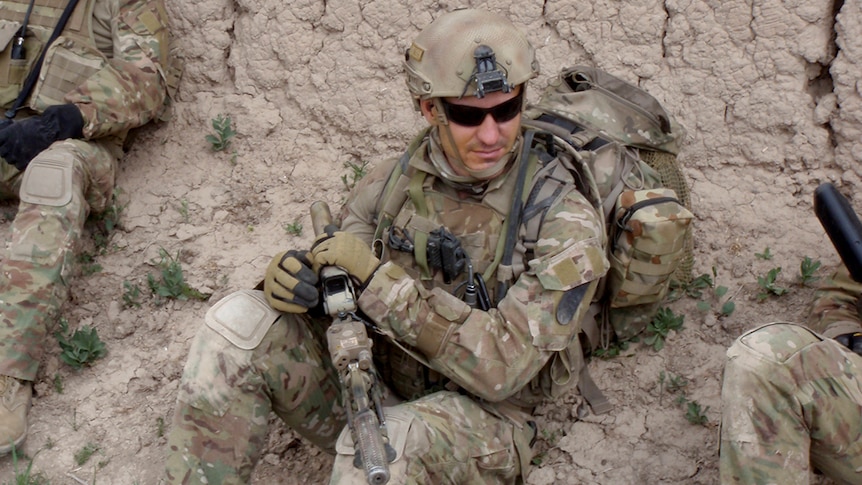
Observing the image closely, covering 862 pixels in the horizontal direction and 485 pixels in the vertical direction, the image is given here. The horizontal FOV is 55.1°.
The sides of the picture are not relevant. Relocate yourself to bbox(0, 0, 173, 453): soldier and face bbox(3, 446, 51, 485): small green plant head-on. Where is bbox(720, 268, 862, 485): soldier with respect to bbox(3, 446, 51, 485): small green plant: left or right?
left

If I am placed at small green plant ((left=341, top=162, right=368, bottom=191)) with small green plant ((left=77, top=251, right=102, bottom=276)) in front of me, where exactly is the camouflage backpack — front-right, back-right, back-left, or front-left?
back-left

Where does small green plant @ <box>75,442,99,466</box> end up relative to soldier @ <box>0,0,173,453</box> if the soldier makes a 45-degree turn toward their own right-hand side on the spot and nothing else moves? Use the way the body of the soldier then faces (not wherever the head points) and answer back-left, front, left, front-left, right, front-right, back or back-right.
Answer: left

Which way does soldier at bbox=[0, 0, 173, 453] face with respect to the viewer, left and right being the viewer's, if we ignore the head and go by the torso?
facing the viewer and to the left of the viewer

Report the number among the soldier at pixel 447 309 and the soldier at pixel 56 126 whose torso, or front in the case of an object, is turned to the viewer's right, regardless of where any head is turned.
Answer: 0

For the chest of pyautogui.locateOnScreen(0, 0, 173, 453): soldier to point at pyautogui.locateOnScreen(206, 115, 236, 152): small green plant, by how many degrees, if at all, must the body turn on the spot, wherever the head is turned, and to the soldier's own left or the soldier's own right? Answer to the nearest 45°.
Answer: approximately 135° to the soldier's own left

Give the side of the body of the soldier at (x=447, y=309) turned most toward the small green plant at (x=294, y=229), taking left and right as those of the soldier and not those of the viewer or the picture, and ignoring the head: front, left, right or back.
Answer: right

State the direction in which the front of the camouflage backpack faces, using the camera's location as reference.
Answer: facing away from the viewer and to the right of the viewer
